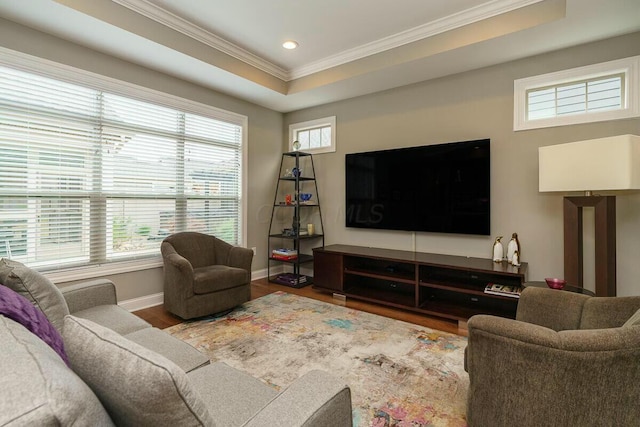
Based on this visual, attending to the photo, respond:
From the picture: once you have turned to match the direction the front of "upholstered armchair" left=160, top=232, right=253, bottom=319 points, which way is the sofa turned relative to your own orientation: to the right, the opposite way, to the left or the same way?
to the left

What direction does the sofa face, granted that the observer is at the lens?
facing away from the viewer and to the right of the viewer
